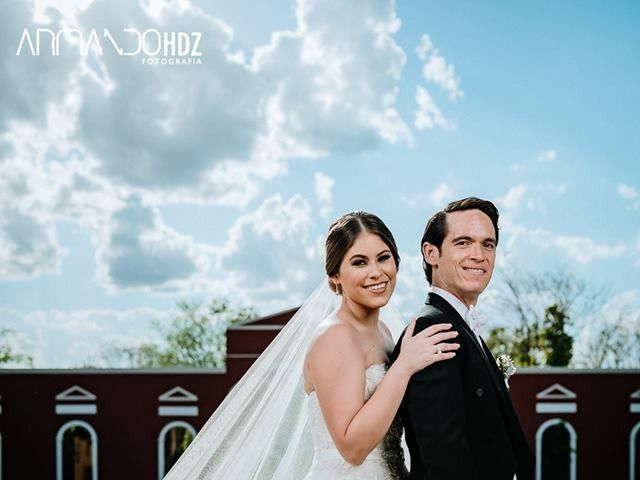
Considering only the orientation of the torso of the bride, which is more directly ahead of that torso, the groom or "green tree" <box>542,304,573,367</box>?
the groom

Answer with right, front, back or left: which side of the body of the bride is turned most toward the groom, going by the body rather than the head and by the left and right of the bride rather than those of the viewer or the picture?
front

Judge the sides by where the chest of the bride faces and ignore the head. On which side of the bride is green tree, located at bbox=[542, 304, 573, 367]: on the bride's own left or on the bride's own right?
on the bride's own left

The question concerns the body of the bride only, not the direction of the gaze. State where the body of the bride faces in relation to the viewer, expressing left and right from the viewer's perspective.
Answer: facing the viewer and to the right of the viewer
